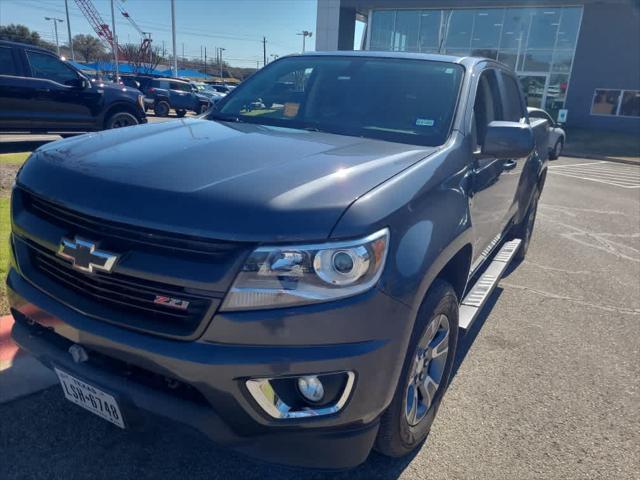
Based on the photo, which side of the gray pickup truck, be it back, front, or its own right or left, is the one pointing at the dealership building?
back

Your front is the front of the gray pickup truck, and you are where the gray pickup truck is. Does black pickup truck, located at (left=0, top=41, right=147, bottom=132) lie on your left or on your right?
on your right

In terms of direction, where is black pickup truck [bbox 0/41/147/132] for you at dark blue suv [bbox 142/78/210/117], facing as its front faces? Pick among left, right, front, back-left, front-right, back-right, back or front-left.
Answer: right

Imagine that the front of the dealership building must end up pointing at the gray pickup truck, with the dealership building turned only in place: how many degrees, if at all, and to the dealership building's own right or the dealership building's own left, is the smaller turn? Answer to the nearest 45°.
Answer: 0° — it already faces it

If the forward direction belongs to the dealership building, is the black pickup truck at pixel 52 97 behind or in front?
in front

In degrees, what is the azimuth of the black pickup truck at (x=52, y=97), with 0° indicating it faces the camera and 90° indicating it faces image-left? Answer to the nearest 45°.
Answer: approximately 270°
